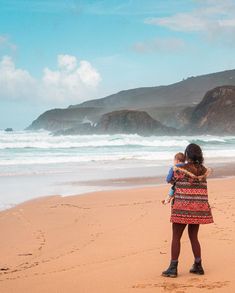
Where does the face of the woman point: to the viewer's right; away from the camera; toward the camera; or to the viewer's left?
away from the camera

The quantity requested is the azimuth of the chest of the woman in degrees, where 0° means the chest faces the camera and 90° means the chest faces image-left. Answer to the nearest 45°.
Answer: approximately 135°
